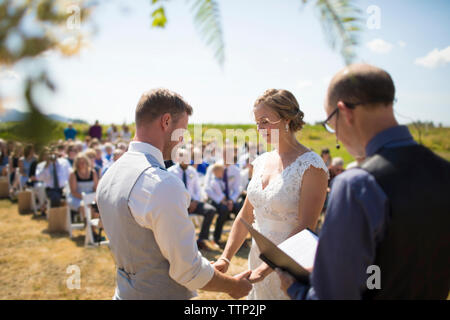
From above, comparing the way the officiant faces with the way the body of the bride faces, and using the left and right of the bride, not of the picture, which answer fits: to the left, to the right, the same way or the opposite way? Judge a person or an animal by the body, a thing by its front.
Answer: to the right

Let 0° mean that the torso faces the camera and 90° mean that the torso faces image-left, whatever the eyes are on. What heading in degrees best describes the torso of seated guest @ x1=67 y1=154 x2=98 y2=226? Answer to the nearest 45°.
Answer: approximately 315°

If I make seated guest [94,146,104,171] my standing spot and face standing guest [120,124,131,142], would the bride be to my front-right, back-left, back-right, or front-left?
back-right

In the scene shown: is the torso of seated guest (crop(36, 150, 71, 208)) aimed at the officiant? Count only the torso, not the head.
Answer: yes

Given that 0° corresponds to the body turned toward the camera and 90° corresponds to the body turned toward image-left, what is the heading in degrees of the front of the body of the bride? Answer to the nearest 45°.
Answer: approximately 45°

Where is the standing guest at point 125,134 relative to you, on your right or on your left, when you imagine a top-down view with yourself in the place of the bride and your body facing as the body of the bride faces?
on your right

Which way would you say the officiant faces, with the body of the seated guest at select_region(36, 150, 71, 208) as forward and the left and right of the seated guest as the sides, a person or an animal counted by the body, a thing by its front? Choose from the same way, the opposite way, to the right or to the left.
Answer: the opposite way

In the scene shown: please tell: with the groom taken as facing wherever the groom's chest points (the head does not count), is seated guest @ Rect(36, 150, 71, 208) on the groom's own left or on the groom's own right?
on the groom's own left
